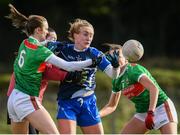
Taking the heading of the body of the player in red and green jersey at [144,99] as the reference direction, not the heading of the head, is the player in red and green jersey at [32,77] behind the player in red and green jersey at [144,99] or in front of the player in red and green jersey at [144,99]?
in front

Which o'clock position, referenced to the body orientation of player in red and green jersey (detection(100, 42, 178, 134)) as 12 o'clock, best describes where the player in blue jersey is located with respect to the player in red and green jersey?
The player in blue jersey is roughly at 1 o'clock from the player in red and green jersey.

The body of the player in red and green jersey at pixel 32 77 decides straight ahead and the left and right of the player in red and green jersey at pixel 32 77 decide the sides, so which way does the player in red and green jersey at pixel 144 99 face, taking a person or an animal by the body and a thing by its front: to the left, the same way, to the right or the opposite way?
the opposite way

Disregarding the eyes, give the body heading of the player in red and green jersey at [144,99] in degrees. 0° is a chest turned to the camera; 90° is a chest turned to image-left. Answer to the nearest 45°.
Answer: approximately 45°
